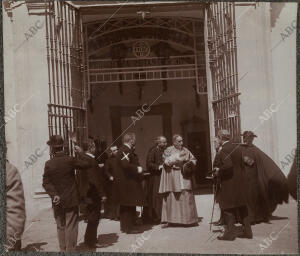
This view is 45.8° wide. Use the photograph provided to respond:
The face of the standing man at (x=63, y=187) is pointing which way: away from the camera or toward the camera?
away from the camera

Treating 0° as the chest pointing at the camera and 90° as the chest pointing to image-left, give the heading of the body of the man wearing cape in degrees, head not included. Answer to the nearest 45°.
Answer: approximately 45°

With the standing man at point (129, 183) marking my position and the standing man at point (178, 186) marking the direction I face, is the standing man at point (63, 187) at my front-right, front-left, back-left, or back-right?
back-right

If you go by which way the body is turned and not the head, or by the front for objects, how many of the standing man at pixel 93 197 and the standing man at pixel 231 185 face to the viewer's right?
1

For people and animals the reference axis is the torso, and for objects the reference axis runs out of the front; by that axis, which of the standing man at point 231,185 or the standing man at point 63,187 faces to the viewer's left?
the standing man at point 231,185

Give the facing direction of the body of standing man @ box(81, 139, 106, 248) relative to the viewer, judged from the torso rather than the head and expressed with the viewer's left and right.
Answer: facing to the right of the viewer

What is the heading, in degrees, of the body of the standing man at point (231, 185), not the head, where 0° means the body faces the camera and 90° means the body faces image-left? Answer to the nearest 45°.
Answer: approximately 90°

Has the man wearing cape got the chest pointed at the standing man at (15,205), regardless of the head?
yes

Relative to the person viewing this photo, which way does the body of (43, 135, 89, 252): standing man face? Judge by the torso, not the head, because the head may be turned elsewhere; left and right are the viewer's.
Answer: facing away from the viewer
